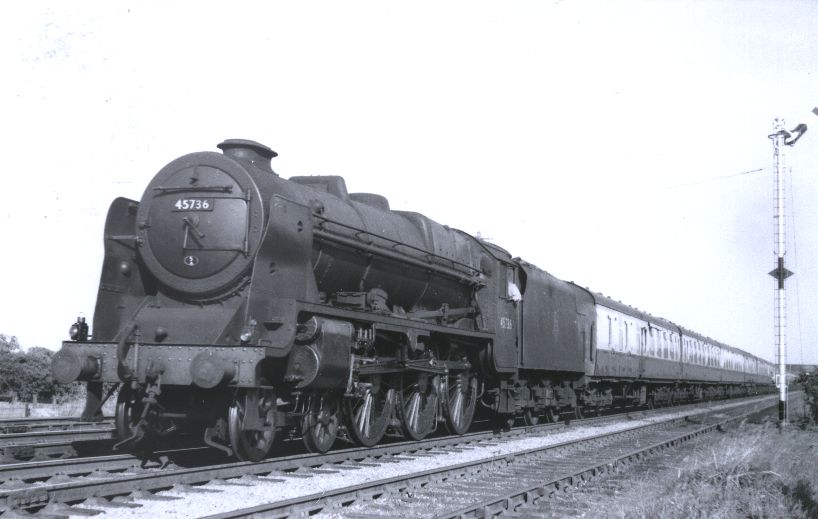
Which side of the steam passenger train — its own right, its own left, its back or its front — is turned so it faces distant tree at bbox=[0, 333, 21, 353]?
right

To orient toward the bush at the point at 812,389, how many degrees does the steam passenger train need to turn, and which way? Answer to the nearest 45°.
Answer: approximately 180°

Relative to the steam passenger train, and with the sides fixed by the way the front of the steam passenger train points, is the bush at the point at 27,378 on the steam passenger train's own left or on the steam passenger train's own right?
on the steam passenger train's own right

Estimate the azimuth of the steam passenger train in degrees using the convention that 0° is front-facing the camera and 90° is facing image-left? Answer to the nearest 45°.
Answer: approximately 45°

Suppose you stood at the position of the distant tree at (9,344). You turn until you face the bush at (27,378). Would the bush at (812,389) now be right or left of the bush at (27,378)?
left
